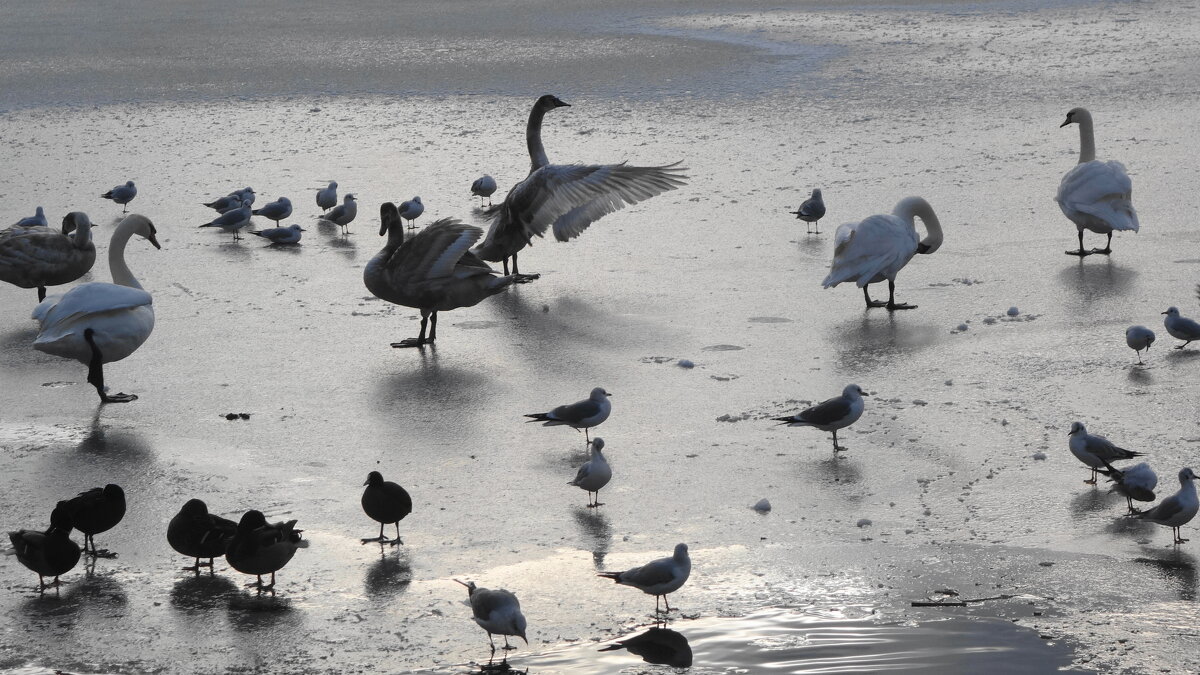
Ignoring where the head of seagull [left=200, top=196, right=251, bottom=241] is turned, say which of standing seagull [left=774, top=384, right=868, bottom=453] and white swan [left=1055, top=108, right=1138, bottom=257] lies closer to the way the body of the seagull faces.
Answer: the white swan

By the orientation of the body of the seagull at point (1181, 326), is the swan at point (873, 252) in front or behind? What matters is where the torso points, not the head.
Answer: in front

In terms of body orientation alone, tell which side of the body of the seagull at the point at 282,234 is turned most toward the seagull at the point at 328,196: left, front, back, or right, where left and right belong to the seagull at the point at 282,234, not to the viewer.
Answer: left

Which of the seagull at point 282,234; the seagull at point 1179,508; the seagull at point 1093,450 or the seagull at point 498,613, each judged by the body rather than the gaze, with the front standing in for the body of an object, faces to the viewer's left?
the seagull at point 1093,450

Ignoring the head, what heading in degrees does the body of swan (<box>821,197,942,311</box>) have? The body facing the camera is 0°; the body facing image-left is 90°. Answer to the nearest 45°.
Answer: approximately 270°

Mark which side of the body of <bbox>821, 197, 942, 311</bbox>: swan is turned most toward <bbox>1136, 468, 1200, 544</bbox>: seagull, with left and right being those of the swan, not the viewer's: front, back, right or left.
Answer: right

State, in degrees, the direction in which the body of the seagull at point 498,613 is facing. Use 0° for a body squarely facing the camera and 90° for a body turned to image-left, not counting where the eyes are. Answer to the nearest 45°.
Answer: approximately 315°

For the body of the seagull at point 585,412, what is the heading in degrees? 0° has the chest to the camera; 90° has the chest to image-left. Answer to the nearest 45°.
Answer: approximately 270°

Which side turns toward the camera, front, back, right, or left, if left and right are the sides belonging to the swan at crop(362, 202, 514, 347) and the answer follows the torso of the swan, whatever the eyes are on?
left

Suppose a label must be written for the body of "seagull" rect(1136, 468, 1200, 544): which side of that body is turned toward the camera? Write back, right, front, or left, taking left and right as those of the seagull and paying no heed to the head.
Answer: right

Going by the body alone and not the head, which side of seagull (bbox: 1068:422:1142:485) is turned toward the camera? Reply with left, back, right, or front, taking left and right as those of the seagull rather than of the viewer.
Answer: left

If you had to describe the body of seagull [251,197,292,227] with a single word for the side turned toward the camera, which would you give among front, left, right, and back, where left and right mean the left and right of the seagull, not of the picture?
right

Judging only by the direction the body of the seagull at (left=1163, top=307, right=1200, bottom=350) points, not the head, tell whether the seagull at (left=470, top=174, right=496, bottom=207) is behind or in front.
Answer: in front
